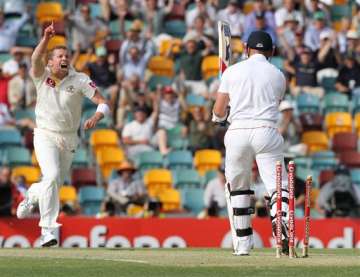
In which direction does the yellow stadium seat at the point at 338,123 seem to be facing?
toward the camera

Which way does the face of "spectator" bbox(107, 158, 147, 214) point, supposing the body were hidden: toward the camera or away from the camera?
toward the camera

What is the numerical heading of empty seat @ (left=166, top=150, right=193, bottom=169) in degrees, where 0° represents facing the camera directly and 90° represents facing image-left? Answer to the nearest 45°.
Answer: approximately 0°

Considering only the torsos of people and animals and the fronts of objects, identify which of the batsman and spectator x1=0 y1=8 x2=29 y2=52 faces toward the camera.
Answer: the spectator

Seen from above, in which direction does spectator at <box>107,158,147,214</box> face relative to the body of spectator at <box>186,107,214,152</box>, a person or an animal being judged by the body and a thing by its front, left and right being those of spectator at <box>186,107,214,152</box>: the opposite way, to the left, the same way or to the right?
the same way

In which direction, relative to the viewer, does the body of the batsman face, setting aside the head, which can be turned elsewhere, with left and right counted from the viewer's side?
facing away from the viewer

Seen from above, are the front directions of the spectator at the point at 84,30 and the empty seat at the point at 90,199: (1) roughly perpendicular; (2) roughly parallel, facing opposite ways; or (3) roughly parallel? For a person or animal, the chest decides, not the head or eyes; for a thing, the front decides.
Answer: roughly parallel

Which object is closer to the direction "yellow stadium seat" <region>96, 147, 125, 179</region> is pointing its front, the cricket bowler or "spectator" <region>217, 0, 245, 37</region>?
the cricket bowler

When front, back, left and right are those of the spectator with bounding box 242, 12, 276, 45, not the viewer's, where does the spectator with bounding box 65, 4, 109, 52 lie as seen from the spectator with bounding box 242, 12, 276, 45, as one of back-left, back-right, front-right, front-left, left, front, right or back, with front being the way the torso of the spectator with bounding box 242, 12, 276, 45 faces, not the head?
right

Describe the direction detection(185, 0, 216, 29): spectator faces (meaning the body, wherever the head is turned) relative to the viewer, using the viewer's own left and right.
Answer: facing the viewer

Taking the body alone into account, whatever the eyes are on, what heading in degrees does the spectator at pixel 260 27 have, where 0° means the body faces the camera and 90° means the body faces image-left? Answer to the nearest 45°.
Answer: approximately 0°

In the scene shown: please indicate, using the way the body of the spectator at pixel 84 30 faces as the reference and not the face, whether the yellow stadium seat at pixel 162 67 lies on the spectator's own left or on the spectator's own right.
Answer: on the spectator's own left

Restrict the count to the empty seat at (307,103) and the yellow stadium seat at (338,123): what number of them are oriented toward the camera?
2

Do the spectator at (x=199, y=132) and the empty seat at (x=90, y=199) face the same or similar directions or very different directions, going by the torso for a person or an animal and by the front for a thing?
same or similar directions

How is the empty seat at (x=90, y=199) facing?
toward the camera
